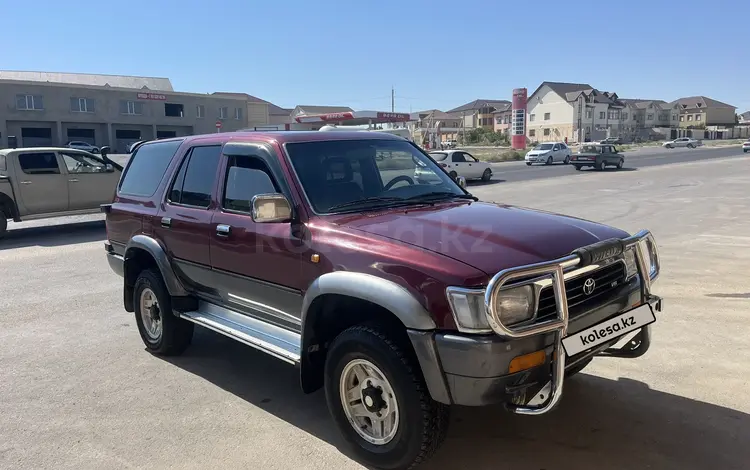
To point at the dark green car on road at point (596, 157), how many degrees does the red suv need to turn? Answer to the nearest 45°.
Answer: approximately 135° to its left

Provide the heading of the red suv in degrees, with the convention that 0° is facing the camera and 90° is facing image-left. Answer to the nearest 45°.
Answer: approximately 315°

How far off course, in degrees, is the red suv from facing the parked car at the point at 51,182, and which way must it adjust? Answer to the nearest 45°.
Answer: approximately 180°

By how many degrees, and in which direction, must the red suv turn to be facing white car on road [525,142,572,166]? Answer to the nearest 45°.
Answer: approximately 135° to its left

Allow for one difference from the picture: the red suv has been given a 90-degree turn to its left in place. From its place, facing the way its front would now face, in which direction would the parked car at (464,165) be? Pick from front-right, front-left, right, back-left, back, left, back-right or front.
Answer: front-left
